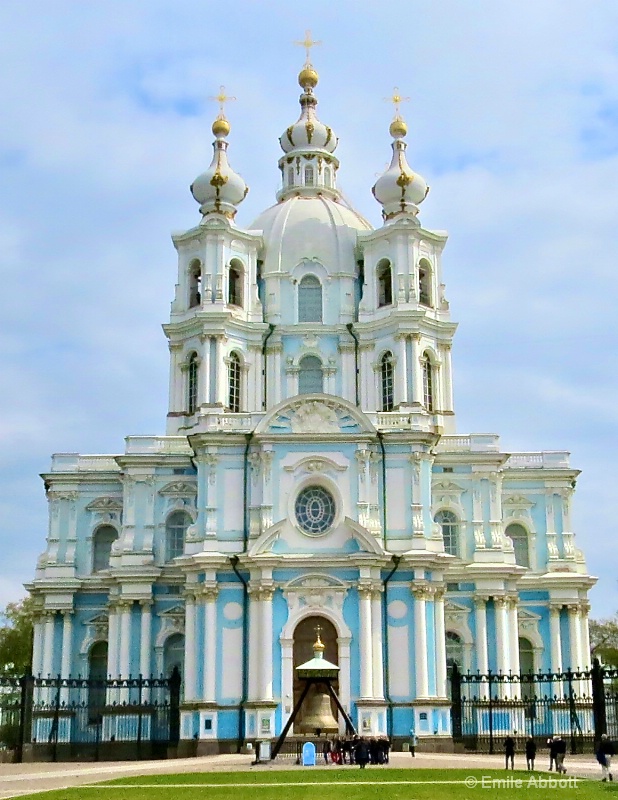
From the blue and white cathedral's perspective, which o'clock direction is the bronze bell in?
The bronze bell is roughly at 12 o'clock from the blue and white cathedral.

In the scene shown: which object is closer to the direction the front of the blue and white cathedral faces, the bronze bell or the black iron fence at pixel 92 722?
the bronze bell

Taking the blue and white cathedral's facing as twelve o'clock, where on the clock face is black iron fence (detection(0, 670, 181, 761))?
The black iron fence is roughly at 2 o'clock from the blue and white cathedral.

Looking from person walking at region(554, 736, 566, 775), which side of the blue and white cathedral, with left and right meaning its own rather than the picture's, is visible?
front

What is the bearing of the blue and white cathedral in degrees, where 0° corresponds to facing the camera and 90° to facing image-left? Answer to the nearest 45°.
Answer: approximately 0°

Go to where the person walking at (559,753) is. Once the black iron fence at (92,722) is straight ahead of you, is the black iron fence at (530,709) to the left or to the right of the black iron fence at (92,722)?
right

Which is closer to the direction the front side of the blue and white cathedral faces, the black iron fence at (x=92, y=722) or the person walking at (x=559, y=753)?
the person walking
